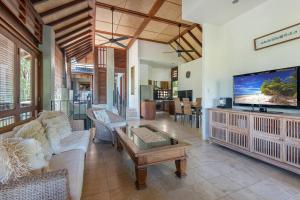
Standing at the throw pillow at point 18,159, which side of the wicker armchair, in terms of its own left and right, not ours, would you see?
right

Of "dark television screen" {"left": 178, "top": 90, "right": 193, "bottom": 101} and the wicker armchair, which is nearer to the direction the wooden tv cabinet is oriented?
the wicker armchair

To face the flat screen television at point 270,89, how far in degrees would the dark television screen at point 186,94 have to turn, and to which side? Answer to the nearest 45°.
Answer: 0° — it already faces it

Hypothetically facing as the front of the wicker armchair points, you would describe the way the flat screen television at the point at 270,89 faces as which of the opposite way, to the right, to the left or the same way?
the opposite way

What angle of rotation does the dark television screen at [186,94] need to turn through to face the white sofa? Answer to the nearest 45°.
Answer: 0° — it already faces it

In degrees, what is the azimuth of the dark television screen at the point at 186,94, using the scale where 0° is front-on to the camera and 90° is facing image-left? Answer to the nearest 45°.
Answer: approximately 0°

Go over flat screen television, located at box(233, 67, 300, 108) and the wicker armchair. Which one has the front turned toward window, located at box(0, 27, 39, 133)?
the flat screen television

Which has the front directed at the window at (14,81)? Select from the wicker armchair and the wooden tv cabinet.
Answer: the wooden tv cabinet

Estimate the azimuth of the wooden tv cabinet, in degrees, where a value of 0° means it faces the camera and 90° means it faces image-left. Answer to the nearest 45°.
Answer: approximately 45°
